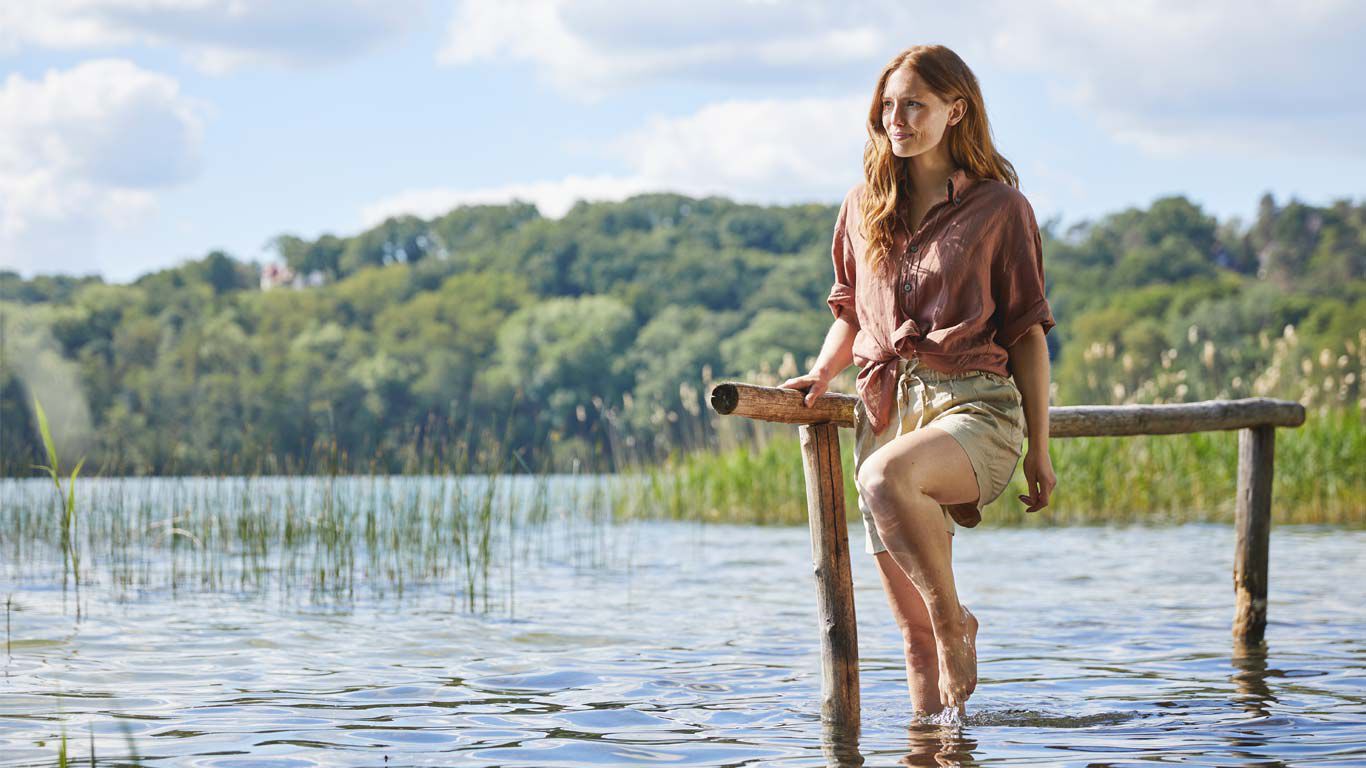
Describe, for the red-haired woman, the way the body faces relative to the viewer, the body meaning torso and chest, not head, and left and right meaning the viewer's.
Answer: facing the viewer and to the left of the viewer

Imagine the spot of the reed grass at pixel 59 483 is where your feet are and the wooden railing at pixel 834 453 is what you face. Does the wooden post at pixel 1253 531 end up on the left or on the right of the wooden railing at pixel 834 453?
left

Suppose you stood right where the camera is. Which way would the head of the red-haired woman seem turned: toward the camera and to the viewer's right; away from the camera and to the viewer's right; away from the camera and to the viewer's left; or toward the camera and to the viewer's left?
toward the camera and to the viewer's left

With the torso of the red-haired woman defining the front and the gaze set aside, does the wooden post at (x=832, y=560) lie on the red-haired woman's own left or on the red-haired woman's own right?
on the red-haired woman's own right

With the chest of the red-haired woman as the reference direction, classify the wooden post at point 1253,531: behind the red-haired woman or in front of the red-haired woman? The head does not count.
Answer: behind

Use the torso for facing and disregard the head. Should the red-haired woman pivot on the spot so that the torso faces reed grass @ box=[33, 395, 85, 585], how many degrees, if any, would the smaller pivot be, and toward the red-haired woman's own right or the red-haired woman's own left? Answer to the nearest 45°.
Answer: approximately 90° to the red-haired woman's own right
